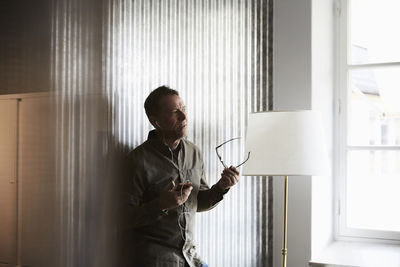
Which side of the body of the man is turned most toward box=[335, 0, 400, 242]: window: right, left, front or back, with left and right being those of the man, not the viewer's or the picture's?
left

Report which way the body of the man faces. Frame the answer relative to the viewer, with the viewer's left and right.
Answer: facing the viewer and to the right of the viewer

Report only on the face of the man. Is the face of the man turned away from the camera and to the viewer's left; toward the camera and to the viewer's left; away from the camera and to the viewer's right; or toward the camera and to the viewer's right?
toward the camera and to the viewer's right
